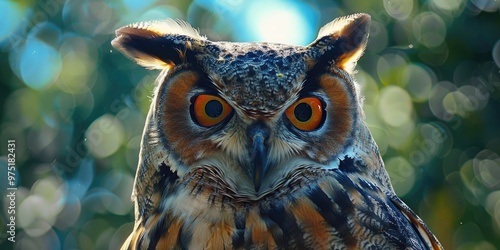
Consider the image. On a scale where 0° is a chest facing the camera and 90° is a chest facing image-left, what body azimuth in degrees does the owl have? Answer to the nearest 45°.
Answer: approximately 0°
